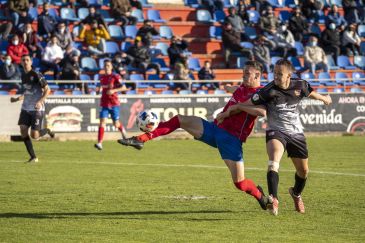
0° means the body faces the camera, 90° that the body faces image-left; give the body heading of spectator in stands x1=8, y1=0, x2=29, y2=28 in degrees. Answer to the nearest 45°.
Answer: approximately 0°

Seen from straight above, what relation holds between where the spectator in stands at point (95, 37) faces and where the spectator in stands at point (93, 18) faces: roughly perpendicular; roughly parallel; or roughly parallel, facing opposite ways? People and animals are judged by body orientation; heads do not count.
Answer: roughly parallel

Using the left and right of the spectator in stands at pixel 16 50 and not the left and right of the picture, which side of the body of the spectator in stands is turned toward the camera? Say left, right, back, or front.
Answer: front

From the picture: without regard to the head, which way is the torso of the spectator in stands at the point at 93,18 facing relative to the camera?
toward the camera

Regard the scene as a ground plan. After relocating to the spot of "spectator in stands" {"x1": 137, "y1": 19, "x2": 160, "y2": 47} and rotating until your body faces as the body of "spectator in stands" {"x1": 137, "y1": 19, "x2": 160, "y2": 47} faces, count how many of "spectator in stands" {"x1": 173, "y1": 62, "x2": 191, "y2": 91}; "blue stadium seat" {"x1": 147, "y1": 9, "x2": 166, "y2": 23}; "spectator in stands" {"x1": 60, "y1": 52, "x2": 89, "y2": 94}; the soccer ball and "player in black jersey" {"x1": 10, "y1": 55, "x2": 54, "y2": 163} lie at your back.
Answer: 1

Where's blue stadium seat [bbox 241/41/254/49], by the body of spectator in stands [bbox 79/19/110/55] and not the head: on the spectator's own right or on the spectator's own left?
on the spectator's own left

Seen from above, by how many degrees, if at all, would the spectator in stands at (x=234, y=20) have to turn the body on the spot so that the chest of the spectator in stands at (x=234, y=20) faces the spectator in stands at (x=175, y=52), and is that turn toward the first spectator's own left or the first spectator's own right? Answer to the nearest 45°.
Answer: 0° — they already face them

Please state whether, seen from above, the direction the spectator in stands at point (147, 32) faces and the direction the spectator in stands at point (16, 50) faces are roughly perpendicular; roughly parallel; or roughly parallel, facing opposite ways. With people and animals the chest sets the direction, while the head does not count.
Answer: roughly parallel

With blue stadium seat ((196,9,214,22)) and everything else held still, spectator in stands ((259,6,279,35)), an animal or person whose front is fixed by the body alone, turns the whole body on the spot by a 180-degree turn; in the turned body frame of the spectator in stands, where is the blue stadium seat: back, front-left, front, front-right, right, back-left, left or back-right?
left

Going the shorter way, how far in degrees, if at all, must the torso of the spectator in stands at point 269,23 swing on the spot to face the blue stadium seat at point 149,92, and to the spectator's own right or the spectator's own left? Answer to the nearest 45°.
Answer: approximately 45° to the spectator's own right

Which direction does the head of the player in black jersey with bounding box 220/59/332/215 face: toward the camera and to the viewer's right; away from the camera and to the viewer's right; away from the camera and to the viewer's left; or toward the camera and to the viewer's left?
toward the camera and to the viewer's left

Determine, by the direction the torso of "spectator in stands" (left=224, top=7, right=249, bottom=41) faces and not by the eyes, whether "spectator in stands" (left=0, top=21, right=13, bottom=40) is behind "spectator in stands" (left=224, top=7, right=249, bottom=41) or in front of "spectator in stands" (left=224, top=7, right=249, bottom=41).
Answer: in front

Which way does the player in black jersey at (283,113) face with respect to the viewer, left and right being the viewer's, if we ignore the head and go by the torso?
facing the viewer

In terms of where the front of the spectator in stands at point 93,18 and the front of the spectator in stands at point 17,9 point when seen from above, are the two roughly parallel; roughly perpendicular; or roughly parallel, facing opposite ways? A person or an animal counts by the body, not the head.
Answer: roughly parallel

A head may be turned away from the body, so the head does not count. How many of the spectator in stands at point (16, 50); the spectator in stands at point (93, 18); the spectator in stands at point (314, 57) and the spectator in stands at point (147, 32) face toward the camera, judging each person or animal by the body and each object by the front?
4
